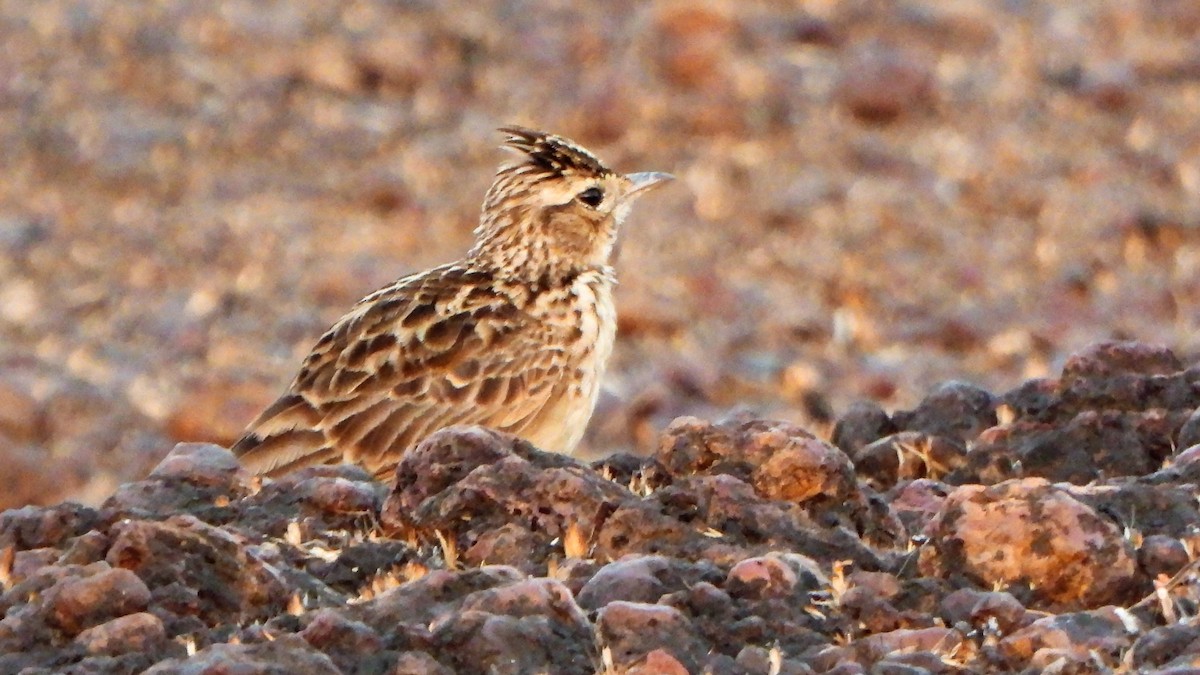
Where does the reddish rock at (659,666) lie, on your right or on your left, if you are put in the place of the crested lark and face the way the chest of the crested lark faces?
on your right

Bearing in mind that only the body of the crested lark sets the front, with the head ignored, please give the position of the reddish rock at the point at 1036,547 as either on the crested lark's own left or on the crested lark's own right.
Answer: on the crested lark's own right

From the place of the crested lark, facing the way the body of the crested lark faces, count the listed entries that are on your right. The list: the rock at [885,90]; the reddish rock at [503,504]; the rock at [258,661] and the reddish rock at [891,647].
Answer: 3

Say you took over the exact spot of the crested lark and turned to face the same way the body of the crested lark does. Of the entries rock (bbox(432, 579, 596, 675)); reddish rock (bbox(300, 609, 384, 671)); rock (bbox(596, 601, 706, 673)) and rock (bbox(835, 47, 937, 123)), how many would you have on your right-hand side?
3

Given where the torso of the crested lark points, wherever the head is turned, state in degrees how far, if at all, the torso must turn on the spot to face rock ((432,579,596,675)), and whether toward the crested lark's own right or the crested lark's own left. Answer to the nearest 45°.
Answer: approximately 90° to the crested lark's own right

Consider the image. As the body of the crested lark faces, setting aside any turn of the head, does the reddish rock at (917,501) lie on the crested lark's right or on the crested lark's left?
on the crested lark's right

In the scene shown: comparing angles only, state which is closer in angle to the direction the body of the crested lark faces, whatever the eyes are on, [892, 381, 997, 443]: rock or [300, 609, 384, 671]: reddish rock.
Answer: the rock

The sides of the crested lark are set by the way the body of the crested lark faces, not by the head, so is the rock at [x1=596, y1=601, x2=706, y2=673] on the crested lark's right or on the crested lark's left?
on the crested lark's right

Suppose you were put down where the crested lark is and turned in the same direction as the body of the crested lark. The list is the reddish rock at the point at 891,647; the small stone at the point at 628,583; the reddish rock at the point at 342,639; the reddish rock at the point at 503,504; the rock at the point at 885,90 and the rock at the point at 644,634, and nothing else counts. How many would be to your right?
5

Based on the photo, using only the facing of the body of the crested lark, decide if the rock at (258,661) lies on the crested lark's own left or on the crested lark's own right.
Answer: on the crested lark's own right

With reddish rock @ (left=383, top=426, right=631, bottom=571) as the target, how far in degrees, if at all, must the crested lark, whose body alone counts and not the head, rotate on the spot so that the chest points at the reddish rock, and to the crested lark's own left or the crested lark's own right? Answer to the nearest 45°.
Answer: approximately 90° to the crested lark's own right

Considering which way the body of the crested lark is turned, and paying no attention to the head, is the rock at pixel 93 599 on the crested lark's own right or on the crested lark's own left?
on the crested lark's own right

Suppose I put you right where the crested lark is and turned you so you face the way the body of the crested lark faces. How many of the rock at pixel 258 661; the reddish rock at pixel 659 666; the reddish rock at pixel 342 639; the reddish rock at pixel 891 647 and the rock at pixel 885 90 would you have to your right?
4

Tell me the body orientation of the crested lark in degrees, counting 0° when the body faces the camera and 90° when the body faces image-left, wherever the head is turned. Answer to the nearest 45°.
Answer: approximately 270°
